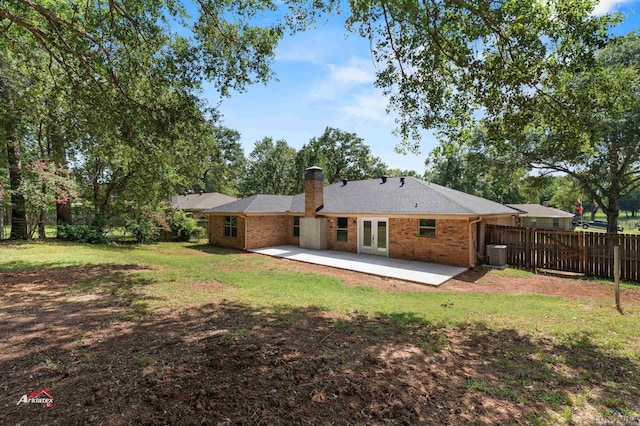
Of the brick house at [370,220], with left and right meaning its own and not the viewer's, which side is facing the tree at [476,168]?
front

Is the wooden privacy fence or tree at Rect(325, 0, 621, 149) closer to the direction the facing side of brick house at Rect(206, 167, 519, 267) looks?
the wooden privacy fence

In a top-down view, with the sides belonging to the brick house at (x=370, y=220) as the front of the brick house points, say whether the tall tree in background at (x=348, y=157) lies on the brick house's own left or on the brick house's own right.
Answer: on the brick house's own left

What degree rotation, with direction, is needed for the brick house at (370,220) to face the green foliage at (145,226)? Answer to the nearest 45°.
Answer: approximately 135° to its left

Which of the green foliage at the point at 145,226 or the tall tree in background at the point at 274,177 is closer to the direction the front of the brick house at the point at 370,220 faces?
the tall tree in background

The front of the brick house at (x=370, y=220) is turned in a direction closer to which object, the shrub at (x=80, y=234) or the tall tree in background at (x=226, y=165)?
the tall tree in background

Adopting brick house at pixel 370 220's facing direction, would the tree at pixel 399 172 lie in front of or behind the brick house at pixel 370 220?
in front

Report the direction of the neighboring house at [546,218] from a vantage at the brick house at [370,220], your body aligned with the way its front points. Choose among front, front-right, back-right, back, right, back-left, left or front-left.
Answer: front

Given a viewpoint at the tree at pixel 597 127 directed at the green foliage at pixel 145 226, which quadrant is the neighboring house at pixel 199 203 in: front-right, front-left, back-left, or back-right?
front-right

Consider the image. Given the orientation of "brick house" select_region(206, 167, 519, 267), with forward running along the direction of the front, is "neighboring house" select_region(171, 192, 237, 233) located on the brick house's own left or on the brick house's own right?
on the brick house's own left

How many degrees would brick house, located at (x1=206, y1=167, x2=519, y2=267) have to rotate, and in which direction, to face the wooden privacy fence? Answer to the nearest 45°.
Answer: approximately 90° to its right

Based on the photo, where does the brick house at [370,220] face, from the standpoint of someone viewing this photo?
facing away from the viewer and to the right of the viewer

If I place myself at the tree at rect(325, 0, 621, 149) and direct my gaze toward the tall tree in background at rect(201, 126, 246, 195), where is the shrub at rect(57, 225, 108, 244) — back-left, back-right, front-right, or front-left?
front-left
